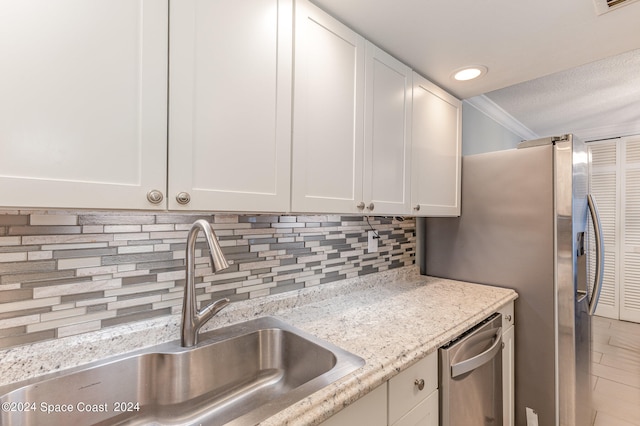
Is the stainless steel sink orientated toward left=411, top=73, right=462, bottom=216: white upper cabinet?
no

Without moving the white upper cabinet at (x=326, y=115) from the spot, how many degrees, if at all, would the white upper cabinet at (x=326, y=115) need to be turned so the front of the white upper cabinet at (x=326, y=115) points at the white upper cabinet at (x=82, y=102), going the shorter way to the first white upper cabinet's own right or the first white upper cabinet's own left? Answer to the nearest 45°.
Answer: approximately 90° to the first white upper cabinet's own right

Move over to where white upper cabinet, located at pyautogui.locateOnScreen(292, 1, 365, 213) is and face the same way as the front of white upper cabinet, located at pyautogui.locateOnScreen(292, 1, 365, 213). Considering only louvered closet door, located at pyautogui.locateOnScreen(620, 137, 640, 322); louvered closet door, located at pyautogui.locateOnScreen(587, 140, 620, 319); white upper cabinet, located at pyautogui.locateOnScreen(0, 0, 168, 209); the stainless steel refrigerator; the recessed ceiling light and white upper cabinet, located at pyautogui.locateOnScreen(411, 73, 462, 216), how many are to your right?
1

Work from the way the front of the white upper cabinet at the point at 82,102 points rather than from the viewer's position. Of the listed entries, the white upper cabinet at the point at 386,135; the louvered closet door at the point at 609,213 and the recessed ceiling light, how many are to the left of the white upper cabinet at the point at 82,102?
3

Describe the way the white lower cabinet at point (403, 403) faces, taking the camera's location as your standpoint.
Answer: facing the viewer and to the right of the viewer

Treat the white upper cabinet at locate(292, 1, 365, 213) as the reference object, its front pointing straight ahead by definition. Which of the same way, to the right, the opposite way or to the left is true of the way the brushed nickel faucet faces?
the same way

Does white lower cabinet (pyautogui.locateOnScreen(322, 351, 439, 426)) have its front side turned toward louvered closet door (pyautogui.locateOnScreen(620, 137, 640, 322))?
no

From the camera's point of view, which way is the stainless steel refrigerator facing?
to the viewer's right

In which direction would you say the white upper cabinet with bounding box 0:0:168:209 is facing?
toward the camera

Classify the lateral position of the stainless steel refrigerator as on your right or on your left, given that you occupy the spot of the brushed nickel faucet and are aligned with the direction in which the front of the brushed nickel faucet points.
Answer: on your left

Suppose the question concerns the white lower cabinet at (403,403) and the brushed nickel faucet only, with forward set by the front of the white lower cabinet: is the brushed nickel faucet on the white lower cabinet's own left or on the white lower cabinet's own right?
on the white lower cabinet's own right

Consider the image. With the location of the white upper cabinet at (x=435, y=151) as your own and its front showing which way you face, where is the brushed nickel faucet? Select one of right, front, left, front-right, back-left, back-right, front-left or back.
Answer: right

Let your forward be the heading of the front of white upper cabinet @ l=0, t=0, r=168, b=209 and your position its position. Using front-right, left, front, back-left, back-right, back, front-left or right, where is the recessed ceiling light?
left
